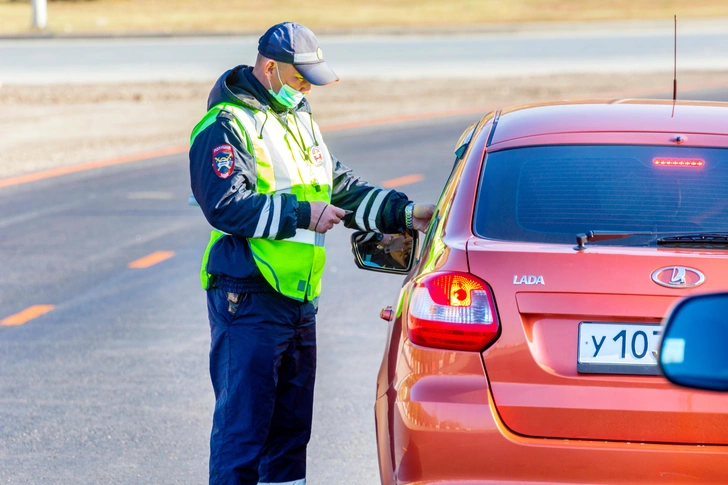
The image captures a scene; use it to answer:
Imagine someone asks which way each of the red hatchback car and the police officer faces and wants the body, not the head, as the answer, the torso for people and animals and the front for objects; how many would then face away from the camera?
1

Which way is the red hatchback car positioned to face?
away from the camera

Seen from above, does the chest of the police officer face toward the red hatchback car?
yes

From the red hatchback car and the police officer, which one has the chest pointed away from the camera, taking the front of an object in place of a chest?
the red hatchback car

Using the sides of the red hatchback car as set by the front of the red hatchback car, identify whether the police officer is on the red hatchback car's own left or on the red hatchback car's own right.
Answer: on the red hatchback car's own left

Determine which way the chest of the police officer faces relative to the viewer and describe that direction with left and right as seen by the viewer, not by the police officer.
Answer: facing the viewer and to the right of the viewer
